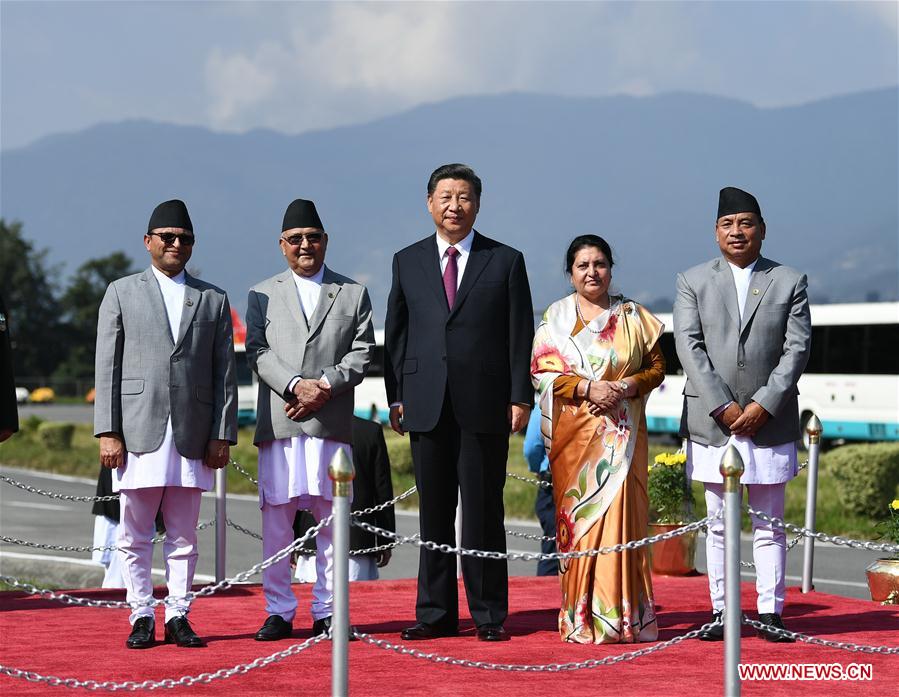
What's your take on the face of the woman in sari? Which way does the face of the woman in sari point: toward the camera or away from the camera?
toward the camera

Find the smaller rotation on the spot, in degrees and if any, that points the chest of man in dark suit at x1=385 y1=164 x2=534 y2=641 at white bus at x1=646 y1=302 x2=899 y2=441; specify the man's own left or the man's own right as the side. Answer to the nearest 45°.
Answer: approximately 180°

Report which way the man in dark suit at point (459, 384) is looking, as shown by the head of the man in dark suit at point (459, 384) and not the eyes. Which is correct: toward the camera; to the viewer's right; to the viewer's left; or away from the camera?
toward the camera

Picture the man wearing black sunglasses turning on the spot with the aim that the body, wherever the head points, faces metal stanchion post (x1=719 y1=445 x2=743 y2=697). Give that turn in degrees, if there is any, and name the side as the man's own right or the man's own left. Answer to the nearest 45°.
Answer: approximately 45° to the man's own left

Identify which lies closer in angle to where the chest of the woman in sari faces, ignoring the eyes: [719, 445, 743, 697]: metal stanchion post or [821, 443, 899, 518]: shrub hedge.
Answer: the metal stanchion post

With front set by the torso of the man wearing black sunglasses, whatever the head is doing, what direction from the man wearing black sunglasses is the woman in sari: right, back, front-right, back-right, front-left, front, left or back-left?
left

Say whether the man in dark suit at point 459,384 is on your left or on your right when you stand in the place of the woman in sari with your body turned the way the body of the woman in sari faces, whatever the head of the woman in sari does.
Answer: on your right

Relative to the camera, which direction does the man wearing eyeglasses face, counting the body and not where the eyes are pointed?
toward the camera

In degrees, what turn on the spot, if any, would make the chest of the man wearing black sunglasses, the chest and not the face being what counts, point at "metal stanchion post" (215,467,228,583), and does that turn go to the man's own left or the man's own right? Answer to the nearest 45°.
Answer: approximately 180°

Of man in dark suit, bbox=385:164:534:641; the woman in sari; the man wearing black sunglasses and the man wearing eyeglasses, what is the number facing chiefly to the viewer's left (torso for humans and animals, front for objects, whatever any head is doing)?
0

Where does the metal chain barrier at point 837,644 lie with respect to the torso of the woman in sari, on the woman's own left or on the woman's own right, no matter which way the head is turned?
on the woman's own left

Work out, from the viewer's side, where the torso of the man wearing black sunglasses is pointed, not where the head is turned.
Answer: toward the camera

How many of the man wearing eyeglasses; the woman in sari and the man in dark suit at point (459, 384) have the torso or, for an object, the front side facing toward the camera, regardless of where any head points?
3

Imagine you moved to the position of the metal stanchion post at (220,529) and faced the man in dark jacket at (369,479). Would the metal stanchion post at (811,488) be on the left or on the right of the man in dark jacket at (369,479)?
right
